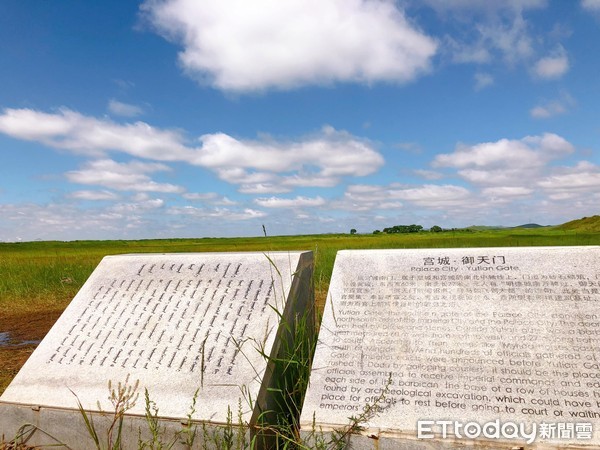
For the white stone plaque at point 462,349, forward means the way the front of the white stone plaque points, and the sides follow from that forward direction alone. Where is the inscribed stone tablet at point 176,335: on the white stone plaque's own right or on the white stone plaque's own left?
on the white stone plaque's own right

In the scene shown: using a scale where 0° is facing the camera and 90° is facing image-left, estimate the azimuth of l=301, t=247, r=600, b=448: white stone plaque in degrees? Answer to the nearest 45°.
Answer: approximately 0°
